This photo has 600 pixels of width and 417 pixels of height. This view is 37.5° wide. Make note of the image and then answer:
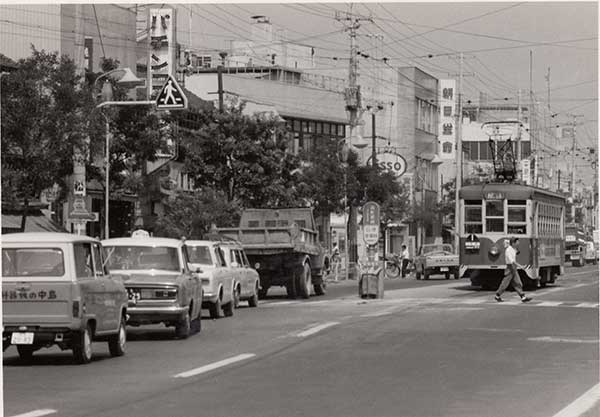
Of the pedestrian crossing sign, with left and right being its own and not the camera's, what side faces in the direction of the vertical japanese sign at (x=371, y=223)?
left

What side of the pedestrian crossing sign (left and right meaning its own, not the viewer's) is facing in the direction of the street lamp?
right

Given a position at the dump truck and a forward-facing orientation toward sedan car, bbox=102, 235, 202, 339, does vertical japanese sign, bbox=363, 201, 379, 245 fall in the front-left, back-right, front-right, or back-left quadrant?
back-left

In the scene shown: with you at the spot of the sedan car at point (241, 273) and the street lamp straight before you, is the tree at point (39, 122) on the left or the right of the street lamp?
left

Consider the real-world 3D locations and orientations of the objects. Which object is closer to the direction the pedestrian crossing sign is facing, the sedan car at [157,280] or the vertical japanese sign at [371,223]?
the sedan car

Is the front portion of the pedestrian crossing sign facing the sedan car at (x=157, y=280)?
yes

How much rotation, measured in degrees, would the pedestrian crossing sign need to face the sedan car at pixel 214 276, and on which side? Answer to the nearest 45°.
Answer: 0° — it already faces it

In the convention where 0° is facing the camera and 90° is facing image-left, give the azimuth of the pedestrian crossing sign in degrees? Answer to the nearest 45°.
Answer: approximately 0°

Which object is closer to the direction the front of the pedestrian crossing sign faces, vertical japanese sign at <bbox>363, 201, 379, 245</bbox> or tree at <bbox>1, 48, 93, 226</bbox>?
the tree
